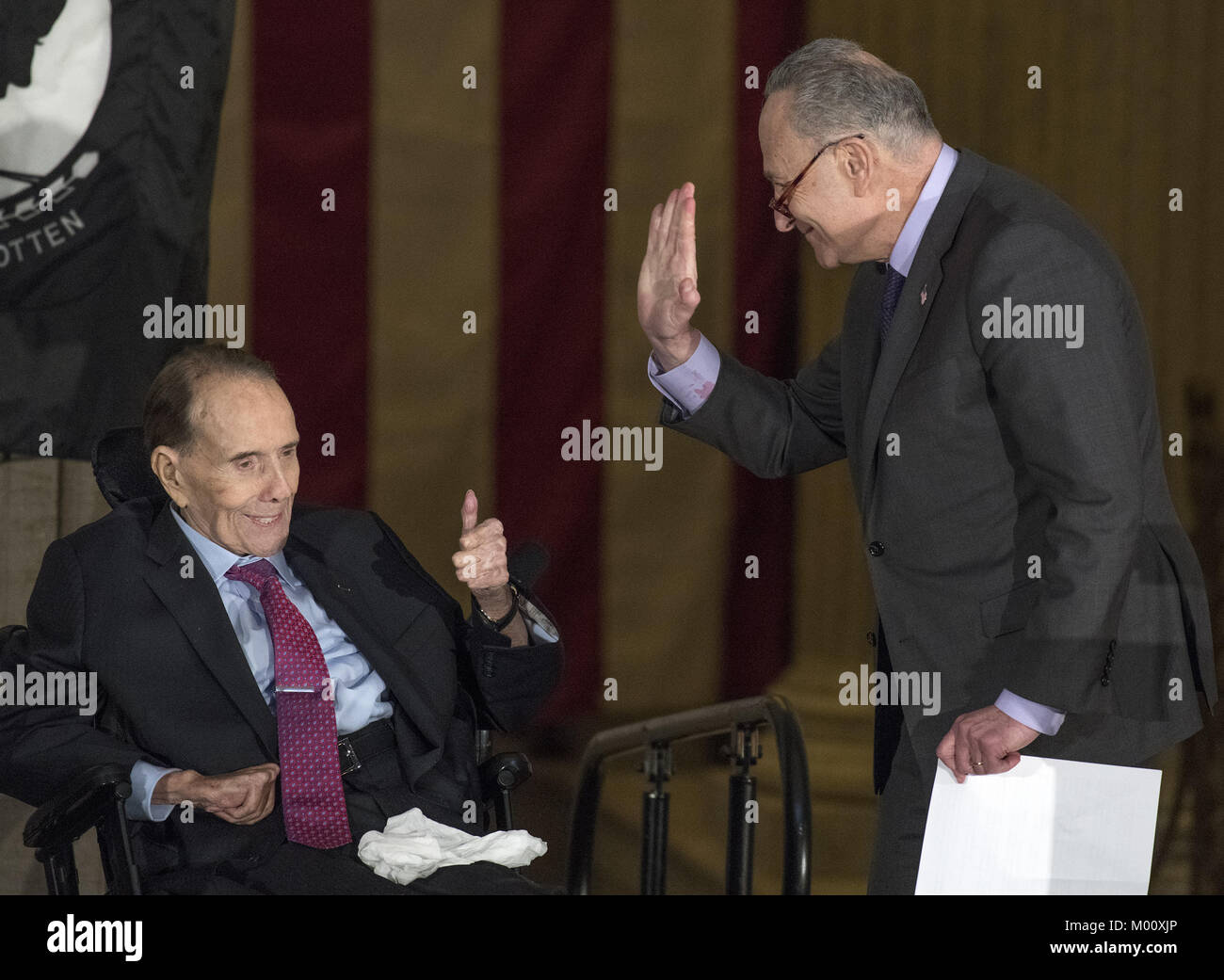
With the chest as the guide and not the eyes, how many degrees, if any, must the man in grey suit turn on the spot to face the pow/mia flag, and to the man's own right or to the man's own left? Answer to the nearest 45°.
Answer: approximately 45° to the man's own right

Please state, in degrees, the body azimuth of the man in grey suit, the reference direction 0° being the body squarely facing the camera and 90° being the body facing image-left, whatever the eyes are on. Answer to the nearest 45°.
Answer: approximately 90°

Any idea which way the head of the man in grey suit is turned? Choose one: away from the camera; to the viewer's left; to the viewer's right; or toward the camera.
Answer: to the viewer's left
